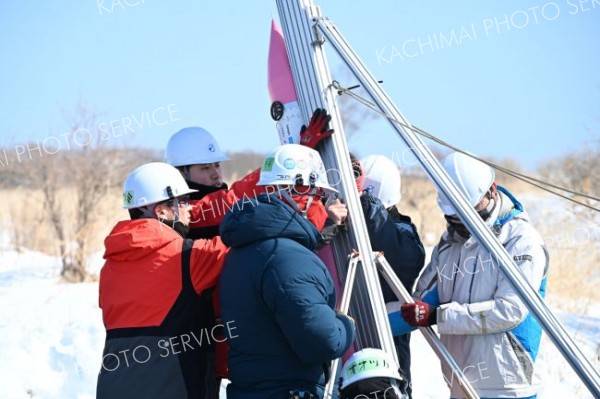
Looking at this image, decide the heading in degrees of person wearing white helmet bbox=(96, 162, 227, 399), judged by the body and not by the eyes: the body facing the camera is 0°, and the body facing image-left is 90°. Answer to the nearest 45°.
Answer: approximately 225°

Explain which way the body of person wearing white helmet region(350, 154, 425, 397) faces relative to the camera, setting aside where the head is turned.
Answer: to the viewer's left

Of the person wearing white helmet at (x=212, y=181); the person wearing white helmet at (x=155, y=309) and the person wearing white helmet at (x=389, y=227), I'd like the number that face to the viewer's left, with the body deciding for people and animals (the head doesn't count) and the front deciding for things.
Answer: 1

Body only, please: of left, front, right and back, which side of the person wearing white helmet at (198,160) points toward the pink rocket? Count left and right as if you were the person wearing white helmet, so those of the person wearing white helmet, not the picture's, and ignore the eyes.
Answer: front

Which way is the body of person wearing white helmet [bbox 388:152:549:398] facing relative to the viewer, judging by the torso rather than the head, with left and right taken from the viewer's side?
facing the viewer and to the left of the viewer

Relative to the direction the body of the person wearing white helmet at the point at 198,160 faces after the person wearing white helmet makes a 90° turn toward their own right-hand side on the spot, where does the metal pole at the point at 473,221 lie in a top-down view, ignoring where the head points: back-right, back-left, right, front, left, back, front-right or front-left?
left

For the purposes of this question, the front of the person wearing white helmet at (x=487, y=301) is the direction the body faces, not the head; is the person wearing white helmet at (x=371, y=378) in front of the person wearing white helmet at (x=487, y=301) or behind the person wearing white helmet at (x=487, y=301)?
in front

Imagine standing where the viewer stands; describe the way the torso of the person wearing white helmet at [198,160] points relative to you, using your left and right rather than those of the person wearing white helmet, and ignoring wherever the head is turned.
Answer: facing the viewer and to the right of the viewer

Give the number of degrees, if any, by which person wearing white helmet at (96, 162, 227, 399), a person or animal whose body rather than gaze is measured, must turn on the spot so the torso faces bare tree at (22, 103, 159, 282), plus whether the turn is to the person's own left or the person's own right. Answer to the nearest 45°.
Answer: approximately 45° to the person's own left

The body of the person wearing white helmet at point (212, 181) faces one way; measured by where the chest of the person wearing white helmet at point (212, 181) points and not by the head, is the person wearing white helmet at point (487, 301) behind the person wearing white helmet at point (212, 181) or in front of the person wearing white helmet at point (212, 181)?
in front

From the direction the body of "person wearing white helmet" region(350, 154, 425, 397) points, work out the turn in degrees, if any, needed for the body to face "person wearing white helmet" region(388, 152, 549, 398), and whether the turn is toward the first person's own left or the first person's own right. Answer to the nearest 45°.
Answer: approximately 135° to the first person's own left
